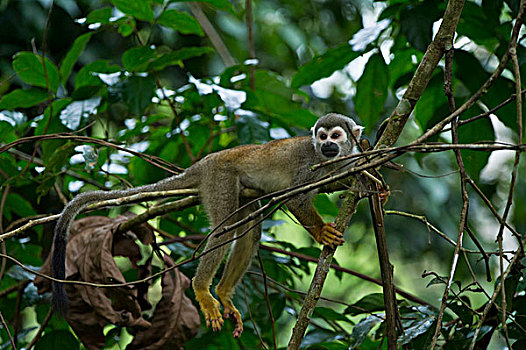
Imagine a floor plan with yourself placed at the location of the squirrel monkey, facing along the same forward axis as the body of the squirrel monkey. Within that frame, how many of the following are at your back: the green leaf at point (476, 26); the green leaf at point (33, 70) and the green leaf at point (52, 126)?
2

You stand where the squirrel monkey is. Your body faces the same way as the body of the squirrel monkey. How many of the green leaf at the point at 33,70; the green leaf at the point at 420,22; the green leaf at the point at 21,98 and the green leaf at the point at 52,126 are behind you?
3

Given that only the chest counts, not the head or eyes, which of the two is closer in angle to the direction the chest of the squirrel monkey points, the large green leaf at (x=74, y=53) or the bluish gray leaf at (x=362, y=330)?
the bluish gray leaf

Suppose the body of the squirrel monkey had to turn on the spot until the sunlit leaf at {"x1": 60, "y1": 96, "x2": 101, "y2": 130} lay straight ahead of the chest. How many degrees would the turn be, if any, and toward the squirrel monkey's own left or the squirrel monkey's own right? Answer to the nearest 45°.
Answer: approximately 180°

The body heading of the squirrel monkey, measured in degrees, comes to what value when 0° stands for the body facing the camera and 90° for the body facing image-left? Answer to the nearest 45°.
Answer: approximately 270°

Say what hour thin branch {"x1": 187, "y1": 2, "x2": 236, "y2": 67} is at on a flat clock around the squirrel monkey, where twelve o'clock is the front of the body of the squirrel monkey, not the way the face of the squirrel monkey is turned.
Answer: The thin branch is roughly at 9 o'clock from the squirrel monkey.

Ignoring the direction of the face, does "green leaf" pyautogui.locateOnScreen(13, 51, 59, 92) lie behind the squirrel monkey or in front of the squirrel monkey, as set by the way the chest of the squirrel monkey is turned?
behind
